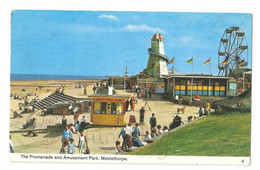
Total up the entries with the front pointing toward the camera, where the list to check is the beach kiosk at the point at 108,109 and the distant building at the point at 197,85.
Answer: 2

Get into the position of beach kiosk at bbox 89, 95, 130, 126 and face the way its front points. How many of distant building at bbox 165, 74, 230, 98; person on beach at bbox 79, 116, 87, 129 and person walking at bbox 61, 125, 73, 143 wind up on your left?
1

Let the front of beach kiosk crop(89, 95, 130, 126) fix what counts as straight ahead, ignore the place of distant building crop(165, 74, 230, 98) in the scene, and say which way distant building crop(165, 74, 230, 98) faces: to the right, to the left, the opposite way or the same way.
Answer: the same way

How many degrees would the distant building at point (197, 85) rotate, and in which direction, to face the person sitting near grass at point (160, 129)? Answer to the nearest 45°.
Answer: approximately 45° to its right

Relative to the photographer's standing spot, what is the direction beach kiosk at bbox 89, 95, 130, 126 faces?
facing the viewer

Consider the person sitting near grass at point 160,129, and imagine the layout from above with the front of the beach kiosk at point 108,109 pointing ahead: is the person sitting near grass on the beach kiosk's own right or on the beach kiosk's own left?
on the beach kiosk's own left

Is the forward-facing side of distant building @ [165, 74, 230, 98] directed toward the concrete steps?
no

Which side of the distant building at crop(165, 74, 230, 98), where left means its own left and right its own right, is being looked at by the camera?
front

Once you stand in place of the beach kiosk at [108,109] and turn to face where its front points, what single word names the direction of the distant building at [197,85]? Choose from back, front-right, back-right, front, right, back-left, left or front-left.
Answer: left

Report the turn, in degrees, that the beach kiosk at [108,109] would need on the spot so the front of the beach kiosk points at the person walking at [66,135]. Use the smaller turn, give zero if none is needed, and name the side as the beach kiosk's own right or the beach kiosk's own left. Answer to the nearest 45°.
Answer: approximately 45° to the beach kiosk's own right

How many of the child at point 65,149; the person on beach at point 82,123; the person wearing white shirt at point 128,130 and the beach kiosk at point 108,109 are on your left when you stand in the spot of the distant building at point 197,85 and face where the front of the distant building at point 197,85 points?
0

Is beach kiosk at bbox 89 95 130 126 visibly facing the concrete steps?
no

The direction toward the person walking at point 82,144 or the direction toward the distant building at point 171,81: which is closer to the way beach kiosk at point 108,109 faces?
the person walking

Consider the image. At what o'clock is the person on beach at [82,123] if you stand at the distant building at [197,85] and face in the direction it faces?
The person on beach is roughly at 2 o'clock from the distant building.

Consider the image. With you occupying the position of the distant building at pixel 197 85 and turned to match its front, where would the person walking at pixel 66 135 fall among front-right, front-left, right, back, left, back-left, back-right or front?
front-right

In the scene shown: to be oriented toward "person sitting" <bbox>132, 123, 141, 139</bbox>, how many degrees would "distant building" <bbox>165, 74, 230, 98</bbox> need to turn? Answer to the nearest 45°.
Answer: approximately 45° to its right
